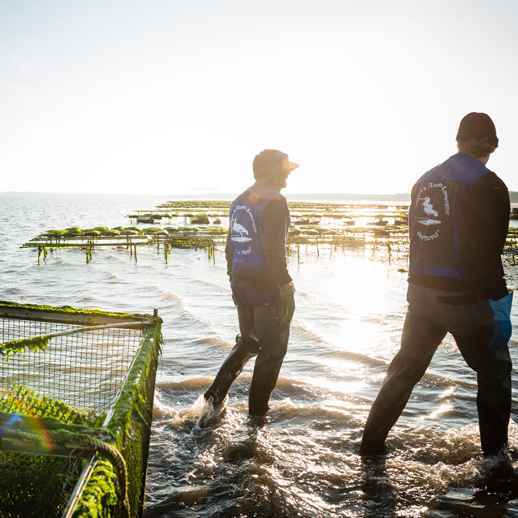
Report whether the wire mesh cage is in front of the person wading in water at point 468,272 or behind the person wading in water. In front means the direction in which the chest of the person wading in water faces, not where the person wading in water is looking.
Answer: behind

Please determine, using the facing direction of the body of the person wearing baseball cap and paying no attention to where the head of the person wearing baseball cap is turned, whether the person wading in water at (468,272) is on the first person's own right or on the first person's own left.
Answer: on the first person's own right

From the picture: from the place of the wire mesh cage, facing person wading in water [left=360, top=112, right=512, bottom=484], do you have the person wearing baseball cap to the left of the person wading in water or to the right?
left

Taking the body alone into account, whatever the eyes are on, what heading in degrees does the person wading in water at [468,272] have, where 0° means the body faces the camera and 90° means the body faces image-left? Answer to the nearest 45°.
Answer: approximately 225°

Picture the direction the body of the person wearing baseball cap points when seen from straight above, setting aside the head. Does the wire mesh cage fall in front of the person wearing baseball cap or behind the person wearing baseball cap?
behind

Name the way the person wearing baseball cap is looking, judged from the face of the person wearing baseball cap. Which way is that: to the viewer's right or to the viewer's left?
to the viewer's right

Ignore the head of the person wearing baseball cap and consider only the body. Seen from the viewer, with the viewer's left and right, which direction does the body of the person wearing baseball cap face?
facing away from the viewer and to the right of the viewer
